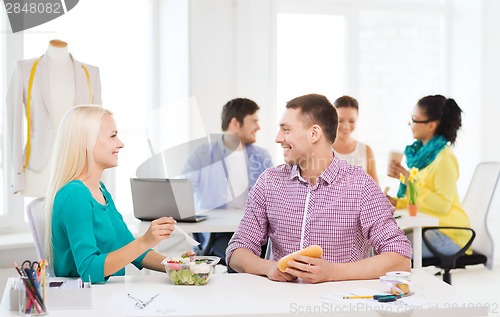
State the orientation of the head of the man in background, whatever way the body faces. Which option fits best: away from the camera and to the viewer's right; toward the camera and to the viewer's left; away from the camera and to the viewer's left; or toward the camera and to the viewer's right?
toward the camera and to the viewer's right

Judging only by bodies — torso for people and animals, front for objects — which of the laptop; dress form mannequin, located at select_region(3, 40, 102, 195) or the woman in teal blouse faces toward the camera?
the dress form mannequin

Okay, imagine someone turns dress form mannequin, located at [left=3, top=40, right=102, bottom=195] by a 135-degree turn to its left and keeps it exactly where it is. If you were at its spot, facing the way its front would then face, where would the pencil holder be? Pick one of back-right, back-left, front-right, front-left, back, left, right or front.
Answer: back-right

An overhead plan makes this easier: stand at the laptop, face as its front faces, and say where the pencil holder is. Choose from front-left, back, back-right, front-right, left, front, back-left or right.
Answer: back-right

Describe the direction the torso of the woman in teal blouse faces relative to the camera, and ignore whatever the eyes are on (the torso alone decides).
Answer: to the viewer's right

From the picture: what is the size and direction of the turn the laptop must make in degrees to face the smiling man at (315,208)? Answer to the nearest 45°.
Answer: approximately 90° to its right

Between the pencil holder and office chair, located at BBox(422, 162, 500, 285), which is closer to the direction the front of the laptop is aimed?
the office chair

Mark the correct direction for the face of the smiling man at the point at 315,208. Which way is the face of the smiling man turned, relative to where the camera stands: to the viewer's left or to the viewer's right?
to the viewer's left

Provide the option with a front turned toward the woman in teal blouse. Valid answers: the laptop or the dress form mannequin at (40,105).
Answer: the dress form mannequin

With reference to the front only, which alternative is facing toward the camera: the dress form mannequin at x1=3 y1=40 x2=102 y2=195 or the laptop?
the dress form mannequin

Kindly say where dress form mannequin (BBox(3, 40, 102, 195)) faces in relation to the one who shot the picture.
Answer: facing the viewer

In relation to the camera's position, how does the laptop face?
facing away from the viewer and to the right of the viewer

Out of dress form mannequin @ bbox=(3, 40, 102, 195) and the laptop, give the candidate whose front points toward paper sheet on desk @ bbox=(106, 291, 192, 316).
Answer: the dress form mannequin

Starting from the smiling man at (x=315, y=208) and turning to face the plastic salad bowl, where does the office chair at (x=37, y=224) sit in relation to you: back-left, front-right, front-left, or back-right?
front-right

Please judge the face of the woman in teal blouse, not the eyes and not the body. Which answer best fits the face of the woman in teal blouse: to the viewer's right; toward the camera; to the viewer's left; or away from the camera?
to the viewer's right

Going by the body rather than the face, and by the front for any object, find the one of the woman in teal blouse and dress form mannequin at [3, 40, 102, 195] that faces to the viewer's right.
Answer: the woman in teal blouse
